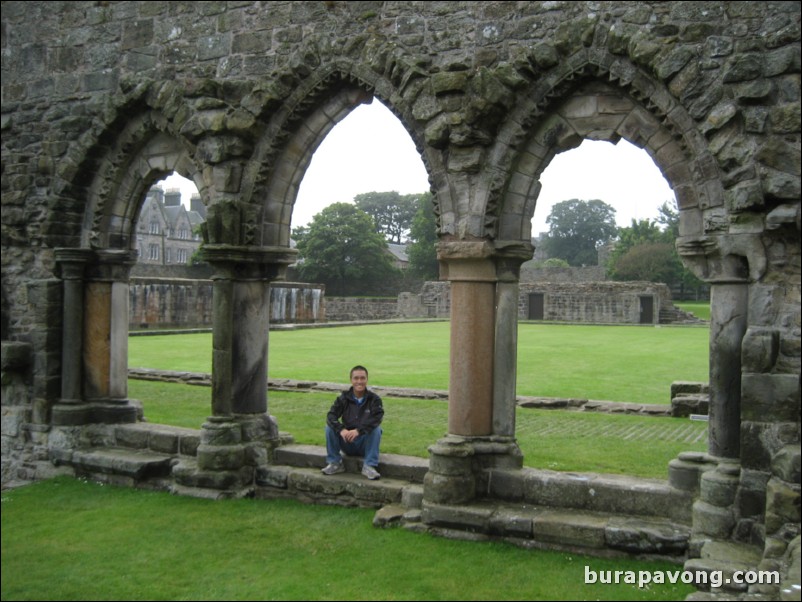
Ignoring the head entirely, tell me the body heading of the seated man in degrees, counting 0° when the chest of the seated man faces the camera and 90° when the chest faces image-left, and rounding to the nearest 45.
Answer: approximately 0°

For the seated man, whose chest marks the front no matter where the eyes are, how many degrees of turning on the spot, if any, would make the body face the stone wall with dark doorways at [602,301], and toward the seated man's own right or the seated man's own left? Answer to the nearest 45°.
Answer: approximately 180°

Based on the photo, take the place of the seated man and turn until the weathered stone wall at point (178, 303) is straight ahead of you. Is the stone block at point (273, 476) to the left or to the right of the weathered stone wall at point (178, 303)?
left

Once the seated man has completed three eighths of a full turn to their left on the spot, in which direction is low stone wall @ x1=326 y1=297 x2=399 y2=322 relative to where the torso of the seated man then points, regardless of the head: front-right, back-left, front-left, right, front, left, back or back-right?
front-left

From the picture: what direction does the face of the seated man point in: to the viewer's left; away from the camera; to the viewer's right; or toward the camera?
toward the camera

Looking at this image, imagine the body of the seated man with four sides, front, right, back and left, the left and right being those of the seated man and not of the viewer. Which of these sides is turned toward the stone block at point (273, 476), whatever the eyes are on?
right

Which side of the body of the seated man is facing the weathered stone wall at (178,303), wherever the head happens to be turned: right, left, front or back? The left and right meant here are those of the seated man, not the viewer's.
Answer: back
